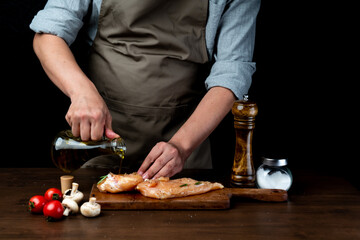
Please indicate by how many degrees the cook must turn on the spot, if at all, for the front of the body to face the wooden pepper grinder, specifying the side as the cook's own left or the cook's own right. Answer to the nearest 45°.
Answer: approximately 45° to the cook's own left

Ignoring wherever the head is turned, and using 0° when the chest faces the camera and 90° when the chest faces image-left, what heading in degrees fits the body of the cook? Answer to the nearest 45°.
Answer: approximately 0°

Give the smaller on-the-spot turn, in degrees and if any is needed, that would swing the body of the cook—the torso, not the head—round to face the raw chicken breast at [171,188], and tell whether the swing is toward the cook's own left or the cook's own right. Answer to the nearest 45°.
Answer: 0° — they already face it

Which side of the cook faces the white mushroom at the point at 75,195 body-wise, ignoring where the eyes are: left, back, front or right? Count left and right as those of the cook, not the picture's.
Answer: front

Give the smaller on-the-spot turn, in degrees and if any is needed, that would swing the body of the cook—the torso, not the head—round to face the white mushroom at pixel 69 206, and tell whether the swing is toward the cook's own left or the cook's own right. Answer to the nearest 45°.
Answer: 0° — they already face it

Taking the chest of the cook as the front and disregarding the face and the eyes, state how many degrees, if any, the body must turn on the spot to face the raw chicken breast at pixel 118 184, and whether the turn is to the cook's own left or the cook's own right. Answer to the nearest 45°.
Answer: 0° — they already face it

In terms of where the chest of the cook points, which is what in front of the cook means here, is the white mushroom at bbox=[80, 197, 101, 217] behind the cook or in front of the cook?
in front

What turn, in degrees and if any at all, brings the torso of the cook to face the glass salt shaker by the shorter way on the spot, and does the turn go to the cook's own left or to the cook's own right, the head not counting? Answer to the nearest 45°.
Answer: approximately 45° to the cook's own left

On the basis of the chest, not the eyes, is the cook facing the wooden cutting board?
yes

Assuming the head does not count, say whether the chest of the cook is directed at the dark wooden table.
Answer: yes

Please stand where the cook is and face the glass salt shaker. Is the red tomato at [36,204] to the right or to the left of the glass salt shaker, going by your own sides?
right
